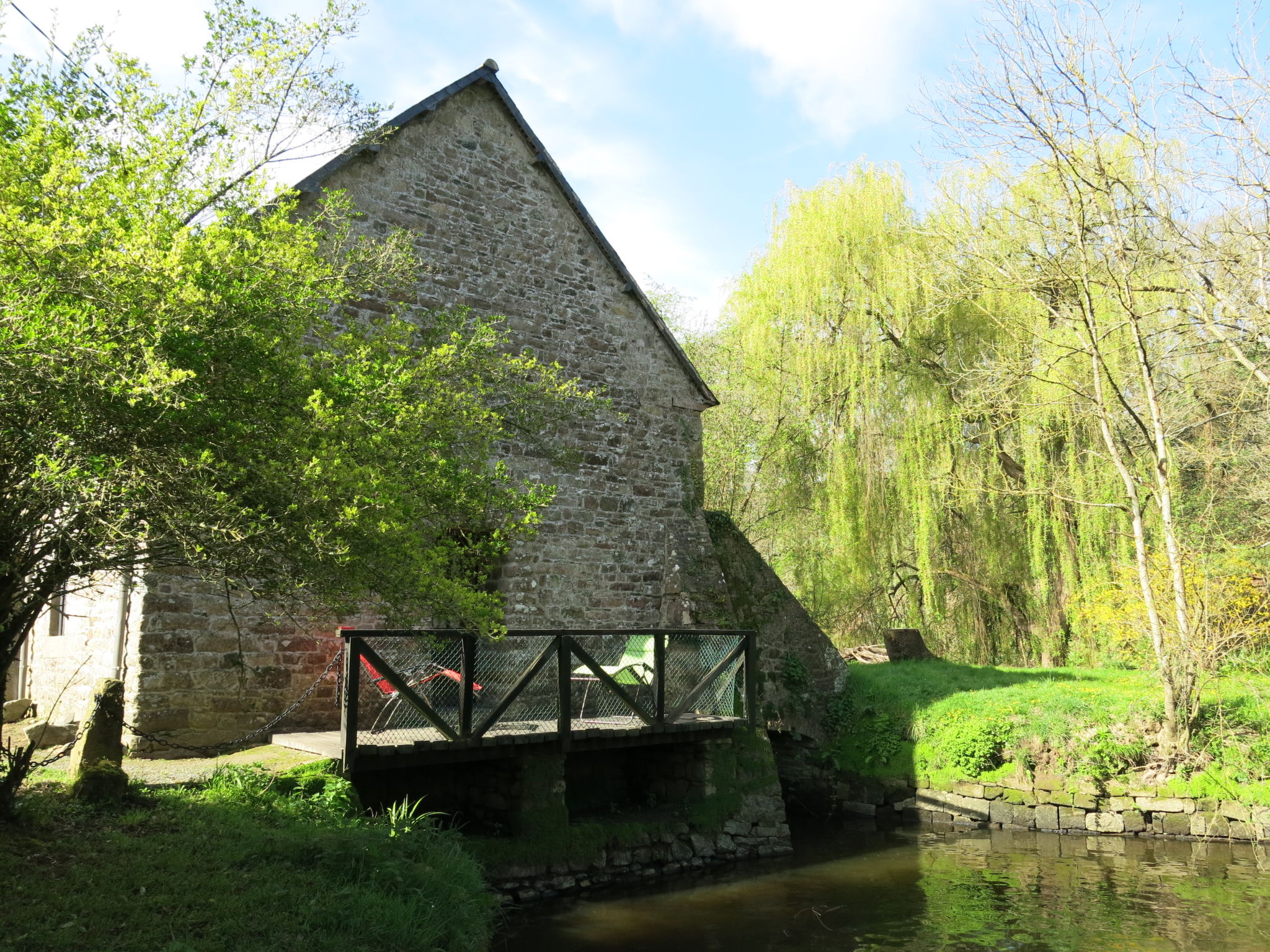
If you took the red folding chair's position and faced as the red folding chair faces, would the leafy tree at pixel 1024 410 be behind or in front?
in front

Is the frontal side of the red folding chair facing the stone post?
no

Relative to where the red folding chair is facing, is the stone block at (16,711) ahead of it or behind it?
behind

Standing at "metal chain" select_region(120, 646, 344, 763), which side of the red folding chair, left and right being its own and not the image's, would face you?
back

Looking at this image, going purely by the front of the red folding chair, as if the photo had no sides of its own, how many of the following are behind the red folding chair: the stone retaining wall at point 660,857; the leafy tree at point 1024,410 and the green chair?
0

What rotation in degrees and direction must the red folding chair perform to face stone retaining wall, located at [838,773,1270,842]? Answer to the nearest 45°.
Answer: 0° — it already faces it

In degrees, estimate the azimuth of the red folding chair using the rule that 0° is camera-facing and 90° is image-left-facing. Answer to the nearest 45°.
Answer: approximately 270°

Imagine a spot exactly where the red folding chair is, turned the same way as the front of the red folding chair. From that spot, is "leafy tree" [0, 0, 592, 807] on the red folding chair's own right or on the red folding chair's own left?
on the red folding chair's own right

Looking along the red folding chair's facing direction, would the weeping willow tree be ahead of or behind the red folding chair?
ahead

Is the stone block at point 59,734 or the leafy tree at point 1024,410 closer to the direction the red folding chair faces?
the leafy tree

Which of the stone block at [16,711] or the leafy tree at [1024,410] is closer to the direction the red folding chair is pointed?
the leafy tree

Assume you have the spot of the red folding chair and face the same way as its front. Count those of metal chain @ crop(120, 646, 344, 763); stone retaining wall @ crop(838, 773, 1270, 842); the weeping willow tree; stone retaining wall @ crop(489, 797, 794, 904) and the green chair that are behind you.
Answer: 1

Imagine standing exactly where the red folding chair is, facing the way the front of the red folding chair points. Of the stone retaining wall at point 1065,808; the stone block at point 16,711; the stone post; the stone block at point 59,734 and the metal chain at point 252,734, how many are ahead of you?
1
